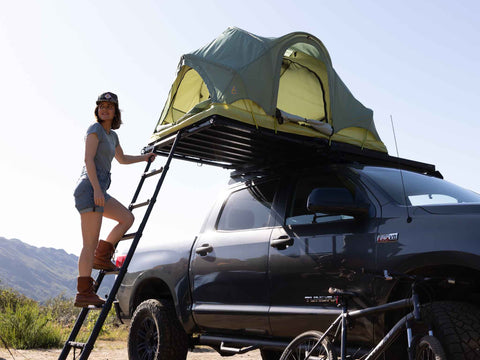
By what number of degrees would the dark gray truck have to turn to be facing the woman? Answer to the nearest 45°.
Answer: approximately 135° to its right

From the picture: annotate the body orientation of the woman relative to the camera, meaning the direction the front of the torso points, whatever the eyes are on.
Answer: to the viewer's right

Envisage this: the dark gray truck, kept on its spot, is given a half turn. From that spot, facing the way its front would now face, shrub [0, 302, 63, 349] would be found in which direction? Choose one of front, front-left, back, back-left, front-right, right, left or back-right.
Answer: front

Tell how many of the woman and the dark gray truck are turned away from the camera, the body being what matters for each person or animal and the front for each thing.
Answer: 0

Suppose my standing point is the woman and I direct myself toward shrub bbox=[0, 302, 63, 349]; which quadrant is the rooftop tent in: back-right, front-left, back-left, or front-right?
back-right

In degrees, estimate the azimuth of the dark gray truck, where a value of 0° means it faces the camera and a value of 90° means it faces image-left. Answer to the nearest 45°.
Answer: approximately 315°

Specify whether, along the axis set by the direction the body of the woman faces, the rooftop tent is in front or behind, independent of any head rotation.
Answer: in front

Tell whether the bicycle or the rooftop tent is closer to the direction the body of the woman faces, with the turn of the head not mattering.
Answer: the rooftop tent

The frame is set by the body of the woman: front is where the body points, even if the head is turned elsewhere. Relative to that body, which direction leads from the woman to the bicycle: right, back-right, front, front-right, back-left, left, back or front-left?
front-right
